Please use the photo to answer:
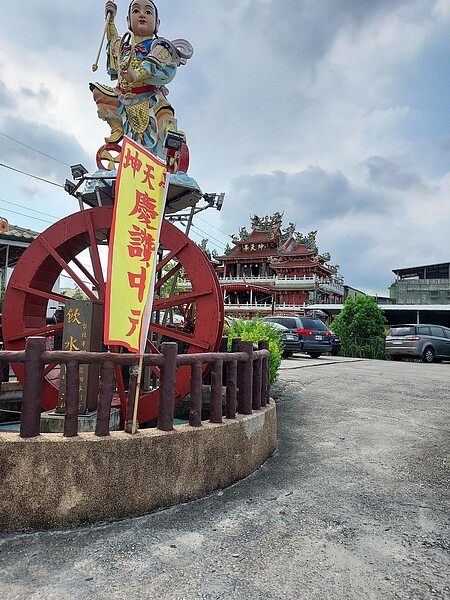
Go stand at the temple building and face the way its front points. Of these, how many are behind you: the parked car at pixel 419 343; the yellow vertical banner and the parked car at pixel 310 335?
0

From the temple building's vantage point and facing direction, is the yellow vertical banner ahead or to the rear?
ahead

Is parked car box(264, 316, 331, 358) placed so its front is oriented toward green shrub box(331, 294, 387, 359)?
no

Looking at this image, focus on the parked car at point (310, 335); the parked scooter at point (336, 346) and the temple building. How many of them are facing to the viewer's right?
0
